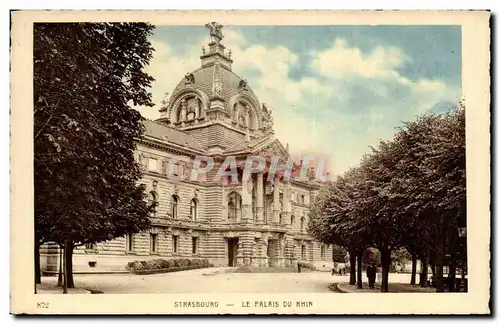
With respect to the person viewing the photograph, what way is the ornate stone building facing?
facing the viewer and to the right of the viewer

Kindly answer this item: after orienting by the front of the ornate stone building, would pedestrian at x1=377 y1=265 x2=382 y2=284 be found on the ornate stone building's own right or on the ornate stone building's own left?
on the ornate stone building's own left
